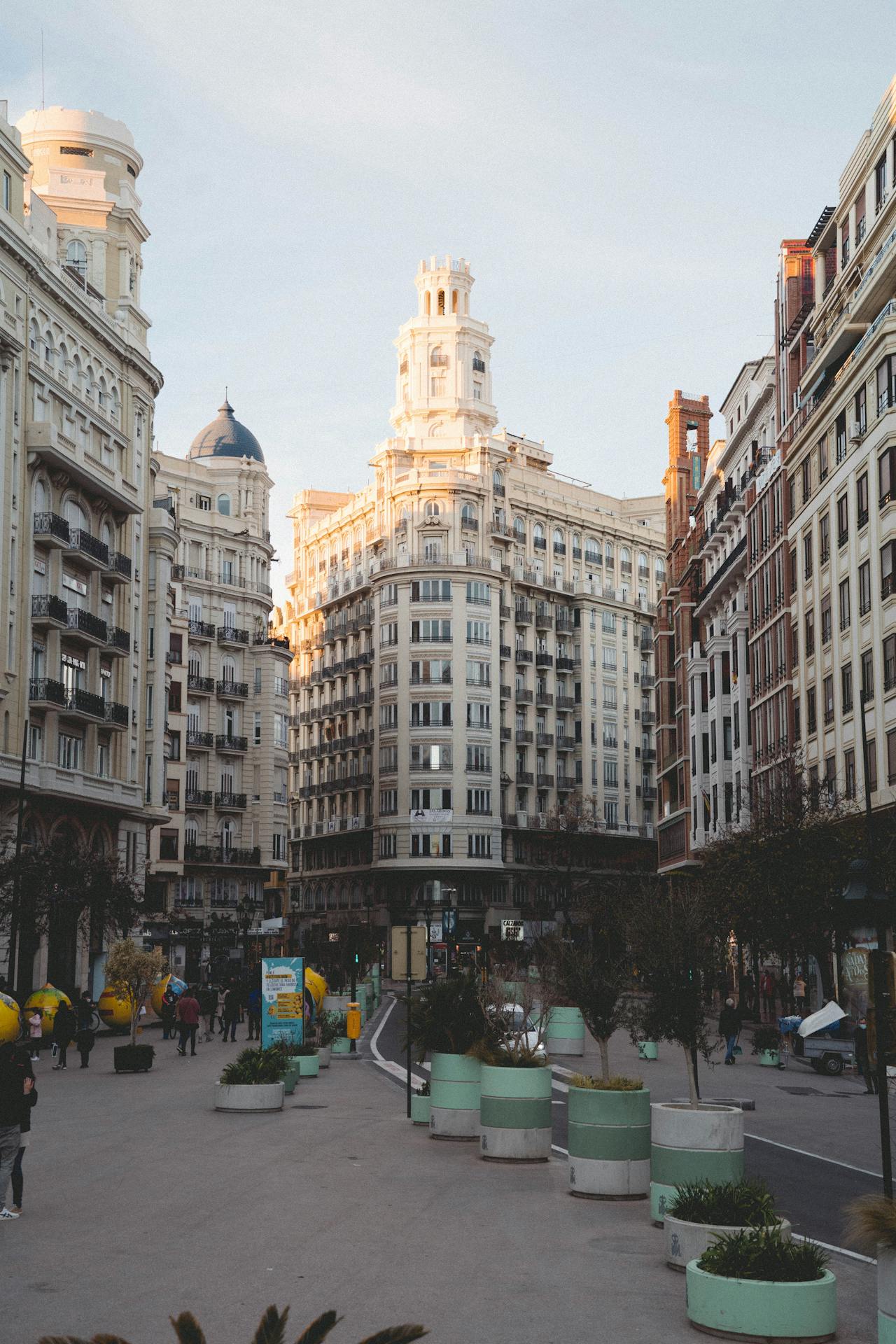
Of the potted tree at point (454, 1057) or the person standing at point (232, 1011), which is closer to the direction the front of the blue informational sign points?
the potted tree

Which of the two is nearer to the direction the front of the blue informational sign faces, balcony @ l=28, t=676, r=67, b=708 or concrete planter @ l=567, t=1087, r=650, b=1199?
the concrete planter

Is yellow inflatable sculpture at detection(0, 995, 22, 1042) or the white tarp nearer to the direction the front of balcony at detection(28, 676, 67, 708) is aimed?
the white tarp

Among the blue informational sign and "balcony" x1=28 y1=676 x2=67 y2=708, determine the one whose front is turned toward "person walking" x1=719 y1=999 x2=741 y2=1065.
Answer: the balcony

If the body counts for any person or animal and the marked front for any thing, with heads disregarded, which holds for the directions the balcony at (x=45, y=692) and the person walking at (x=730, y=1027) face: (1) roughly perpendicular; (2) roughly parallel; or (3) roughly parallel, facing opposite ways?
roughly perpendicular
